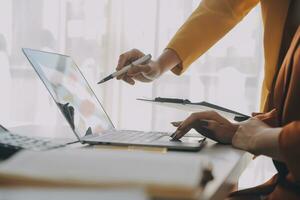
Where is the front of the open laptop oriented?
to the viewer's right
